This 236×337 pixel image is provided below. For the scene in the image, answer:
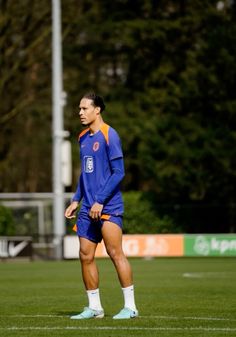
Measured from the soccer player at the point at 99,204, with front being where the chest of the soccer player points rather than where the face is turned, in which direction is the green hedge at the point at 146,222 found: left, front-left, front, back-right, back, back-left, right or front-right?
back-right

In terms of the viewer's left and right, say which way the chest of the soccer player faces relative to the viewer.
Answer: facing the viewer and to the left of the viewer
